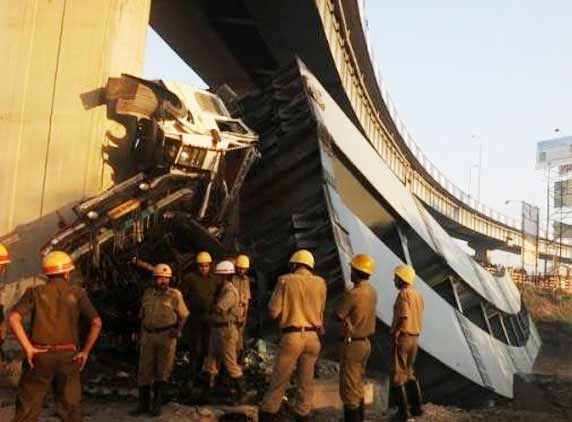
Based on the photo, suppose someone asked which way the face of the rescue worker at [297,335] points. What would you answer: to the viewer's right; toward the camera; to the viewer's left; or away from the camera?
away from the camera

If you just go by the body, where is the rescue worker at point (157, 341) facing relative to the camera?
toward the camera

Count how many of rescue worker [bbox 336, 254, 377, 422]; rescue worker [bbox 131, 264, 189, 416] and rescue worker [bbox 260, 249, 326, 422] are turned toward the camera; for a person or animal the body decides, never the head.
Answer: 1

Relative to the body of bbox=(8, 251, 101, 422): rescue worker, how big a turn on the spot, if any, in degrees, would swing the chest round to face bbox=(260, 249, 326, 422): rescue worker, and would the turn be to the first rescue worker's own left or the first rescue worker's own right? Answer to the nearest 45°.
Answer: approximately 90° to the first rescue worker's own right

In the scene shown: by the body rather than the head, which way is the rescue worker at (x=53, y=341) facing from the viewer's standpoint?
away from the camera

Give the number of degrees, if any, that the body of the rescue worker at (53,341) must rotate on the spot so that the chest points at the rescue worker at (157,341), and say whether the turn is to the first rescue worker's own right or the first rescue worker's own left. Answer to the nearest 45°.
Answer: approximately 45° to the first rescue worker's own right

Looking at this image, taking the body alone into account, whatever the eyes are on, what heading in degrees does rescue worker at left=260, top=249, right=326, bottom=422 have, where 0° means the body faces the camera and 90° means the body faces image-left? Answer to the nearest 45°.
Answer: approximately 180°

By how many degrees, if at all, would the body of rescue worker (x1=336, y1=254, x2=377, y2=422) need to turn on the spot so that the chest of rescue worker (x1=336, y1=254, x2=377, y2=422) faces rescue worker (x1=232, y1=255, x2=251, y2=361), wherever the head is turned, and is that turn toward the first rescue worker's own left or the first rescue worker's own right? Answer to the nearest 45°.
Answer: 0° — they already face them

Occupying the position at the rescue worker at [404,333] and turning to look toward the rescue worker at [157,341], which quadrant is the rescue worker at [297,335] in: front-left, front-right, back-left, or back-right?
front-left

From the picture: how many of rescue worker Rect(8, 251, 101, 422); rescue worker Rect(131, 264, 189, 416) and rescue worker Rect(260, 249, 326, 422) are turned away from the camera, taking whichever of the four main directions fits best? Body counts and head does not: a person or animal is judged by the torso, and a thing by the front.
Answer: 2

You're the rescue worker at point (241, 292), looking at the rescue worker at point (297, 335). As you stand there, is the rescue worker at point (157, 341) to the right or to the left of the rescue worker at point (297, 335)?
right

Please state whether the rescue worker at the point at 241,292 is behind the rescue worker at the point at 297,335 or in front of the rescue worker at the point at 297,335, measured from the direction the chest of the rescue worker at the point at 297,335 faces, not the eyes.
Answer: in front

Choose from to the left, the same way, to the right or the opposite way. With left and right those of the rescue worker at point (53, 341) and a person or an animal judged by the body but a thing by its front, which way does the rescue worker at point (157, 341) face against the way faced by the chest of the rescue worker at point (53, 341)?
the opposite way

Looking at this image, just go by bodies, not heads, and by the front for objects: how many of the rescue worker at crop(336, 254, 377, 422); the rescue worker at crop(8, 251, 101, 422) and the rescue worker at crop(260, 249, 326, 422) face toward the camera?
0

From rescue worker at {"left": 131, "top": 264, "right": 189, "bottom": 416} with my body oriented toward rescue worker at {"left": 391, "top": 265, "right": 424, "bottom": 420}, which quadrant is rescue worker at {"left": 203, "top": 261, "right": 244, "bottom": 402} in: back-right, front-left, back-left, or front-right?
front-left

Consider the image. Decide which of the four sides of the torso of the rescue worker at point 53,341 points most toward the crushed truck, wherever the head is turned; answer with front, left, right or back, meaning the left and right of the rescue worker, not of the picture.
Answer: front

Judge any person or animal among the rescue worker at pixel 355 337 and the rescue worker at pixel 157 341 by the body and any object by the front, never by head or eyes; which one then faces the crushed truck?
the rescue worker at pixel 355 337

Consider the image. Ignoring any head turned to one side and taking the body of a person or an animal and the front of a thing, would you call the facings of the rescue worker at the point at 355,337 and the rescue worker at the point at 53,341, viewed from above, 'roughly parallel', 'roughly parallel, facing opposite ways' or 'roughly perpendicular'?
roughly parallel

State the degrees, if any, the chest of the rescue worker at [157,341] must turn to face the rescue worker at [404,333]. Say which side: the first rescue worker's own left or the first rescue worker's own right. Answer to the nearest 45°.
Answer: approximately 90° to the first rescue worker's own left
